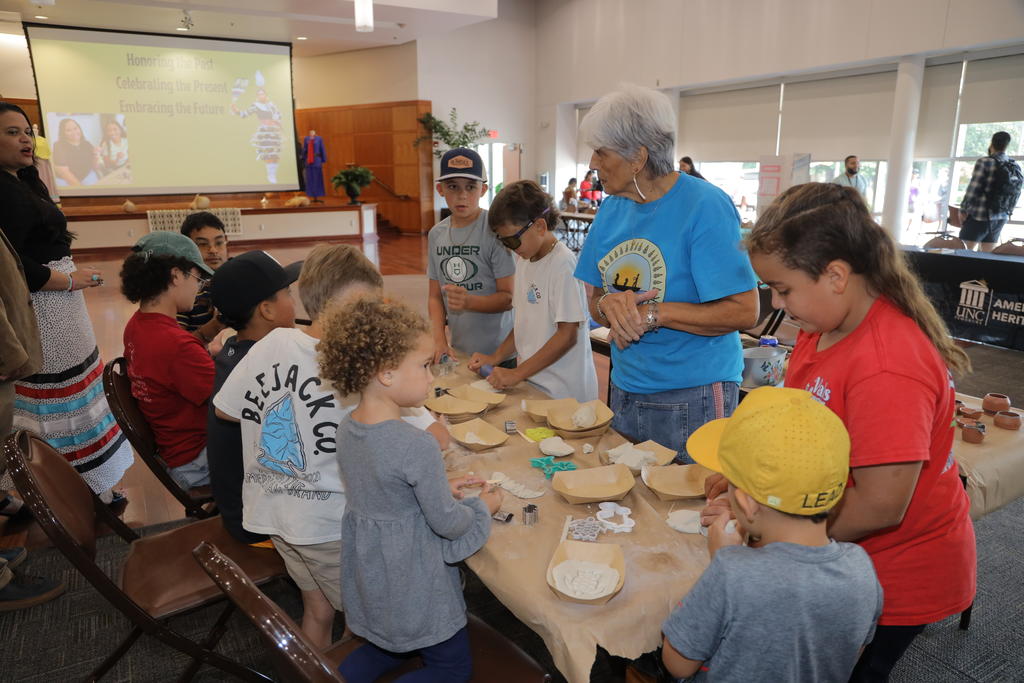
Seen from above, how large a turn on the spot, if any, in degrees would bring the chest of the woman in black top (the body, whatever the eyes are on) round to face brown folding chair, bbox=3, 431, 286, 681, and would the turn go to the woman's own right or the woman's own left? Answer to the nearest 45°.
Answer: approximately 90° to the woman's own right

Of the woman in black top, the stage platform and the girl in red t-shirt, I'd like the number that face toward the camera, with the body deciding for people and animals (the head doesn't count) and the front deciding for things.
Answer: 1

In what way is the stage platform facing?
toward the camera

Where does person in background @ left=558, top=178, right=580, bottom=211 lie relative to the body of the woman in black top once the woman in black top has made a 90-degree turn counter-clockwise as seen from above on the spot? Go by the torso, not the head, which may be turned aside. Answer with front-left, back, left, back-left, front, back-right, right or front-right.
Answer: front-right

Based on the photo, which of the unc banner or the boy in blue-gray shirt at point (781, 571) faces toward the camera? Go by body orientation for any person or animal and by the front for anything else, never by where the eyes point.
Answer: the unc banner

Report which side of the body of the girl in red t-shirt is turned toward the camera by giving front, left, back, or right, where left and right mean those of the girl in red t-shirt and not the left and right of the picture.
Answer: left

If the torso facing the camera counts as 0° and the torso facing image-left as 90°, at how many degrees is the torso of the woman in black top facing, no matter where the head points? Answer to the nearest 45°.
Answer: approximately 270°

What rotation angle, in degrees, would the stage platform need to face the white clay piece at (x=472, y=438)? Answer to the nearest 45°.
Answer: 0° — it already faces it

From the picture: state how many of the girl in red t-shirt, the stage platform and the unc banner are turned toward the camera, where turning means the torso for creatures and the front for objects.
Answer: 2

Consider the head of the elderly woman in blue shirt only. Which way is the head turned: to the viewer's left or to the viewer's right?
to the viewer's left

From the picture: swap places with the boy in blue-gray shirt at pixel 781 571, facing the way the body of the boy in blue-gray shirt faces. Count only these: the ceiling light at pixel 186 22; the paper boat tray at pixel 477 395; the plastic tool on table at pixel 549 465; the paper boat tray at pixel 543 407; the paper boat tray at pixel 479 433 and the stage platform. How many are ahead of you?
6

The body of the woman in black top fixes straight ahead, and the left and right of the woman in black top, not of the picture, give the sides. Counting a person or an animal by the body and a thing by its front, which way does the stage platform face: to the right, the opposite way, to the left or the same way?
to the right

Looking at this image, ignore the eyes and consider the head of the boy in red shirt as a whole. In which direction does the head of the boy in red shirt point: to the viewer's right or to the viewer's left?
to the viewer's right

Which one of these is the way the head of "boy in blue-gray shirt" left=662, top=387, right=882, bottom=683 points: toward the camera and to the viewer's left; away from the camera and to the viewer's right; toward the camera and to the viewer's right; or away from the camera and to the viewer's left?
away from the camera and to the viewer's left

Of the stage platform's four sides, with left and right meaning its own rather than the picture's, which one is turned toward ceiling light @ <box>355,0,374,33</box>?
front

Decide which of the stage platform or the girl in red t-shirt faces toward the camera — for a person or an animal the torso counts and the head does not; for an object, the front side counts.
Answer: the stage platform

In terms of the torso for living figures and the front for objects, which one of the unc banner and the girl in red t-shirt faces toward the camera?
the unc banner

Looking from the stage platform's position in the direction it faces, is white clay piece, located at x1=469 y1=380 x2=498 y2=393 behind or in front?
in front
